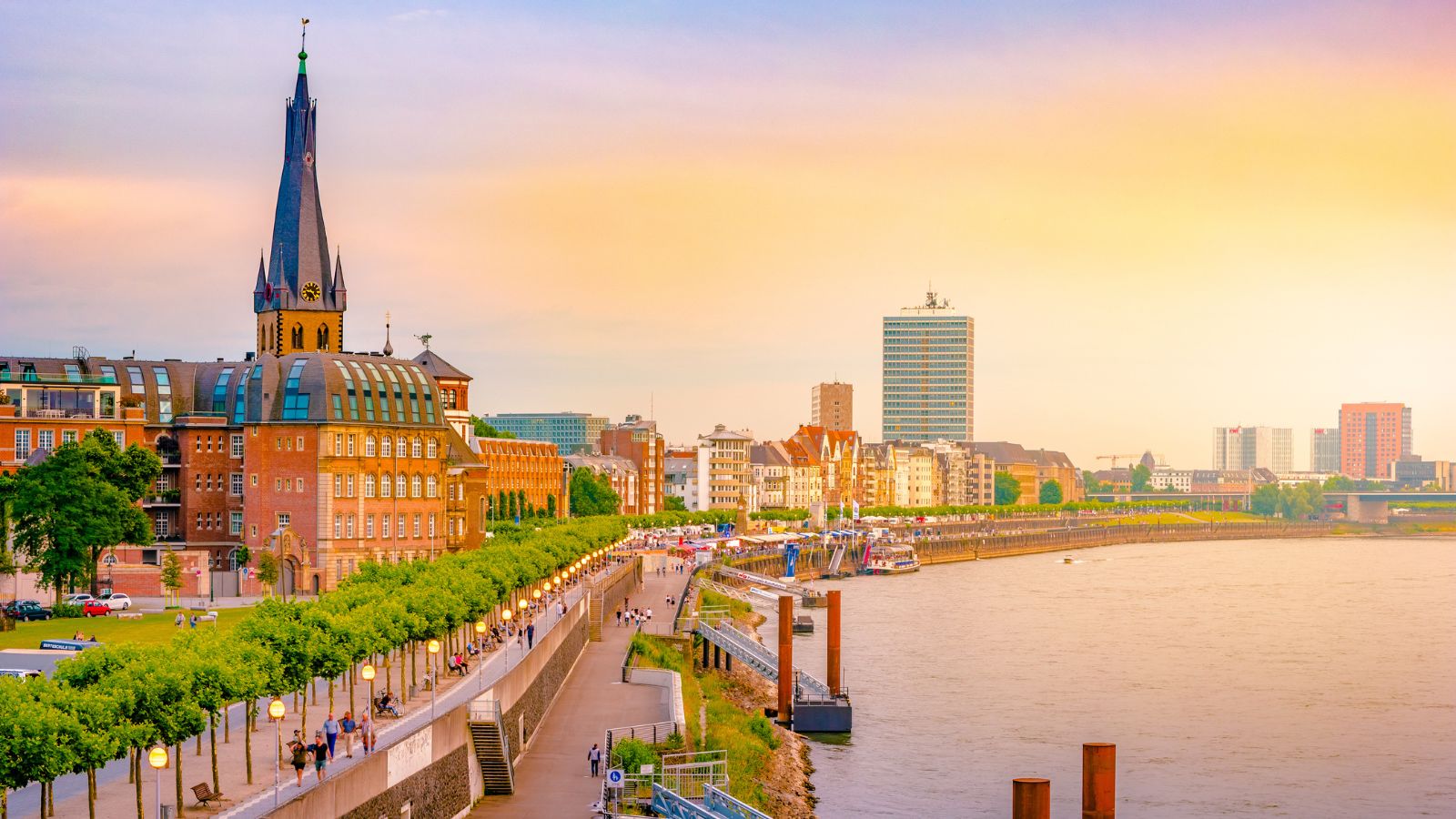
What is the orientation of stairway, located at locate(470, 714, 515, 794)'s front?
toward the camera

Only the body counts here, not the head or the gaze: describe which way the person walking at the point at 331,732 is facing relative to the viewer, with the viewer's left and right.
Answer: facing the viewer

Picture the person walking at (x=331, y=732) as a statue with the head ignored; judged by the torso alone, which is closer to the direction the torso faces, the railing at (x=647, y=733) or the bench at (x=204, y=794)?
the bench

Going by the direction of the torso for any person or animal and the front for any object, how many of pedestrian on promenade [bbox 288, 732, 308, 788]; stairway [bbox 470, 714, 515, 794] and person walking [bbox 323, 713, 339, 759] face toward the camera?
3

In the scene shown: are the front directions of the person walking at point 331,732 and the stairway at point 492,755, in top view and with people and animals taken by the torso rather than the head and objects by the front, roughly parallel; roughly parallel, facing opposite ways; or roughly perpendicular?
roughly parallel

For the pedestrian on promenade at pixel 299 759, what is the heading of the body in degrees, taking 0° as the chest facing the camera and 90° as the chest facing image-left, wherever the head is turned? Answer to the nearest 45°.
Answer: approximately 0°

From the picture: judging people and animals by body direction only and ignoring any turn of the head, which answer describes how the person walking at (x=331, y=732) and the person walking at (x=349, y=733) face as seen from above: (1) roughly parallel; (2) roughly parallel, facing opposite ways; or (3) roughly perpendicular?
roughly parallel

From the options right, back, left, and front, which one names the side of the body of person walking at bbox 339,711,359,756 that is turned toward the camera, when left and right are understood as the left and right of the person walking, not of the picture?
front

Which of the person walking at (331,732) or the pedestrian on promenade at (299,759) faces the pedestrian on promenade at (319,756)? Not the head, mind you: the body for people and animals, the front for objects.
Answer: the person walking

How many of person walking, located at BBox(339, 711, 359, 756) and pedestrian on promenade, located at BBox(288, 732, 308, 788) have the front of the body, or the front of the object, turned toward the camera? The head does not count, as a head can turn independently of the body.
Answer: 2

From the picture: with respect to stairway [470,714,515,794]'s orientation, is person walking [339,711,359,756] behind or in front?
in front

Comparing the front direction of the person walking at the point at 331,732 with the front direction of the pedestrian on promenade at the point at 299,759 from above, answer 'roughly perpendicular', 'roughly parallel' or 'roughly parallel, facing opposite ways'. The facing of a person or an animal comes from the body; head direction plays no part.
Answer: roughly parallel
